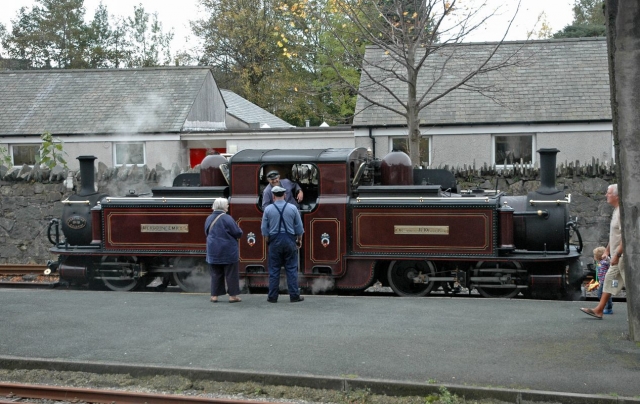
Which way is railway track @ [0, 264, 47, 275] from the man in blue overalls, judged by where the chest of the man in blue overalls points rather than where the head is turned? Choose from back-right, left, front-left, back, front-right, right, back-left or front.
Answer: front-left

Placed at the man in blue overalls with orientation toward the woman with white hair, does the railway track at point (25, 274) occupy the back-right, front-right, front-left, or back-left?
front-right

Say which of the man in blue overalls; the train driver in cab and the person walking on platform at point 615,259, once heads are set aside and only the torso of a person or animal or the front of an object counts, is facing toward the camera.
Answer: the train driver in cab

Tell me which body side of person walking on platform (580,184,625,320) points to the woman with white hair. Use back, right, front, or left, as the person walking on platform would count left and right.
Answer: front

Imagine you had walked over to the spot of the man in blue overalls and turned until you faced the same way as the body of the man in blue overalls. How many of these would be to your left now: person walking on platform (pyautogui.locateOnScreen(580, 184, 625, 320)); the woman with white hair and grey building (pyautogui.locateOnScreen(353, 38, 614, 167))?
1

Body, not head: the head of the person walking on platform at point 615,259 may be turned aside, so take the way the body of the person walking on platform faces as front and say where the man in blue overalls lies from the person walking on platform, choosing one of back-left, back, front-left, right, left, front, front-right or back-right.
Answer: front

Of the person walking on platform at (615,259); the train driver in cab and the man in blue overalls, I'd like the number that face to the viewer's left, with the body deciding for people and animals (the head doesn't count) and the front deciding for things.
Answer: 1

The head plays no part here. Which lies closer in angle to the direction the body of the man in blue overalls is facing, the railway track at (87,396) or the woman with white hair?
the woman with white hair

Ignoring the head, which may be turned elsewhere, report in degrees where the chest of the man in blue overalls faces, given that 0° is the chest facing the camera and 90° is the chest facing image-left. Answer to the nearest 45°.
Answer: approximately 180°

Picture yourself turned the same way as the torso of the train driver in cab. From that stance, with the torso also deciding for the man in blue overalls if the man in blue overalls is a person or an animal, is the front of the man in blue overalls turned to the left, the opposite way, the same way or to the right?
the opposite way

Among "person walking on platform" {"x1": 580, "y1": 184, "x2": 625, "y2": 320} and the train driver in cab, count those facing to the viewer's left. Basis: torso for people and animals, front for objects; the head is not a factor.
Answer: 1

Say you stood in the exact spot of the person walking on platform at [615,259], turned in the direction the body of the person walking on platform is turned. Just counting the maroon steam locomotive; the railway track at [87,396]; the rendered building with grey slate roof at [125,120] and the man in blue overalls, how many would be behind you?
0

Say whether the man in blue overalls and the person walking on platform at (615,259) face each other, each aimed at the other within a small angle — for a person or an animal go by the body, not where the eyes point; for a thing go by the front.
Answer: no

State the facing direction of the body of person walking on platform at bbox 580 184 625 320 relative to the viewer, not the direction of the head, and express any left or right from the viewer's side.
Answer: facing to the left of the viewer

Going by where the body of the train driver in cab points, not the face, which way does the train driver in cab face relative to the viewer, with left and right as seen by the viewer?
facing the viewer

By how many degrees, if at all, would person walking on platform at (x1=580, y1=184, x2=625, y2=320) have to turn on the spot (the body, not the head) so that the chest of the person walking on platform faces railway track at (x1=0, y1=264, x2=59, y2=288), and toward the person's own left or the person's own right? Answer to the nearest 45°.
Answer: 0° — they already face it

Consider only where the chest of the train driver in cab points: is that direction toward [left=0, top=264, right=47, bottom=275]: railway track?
no
